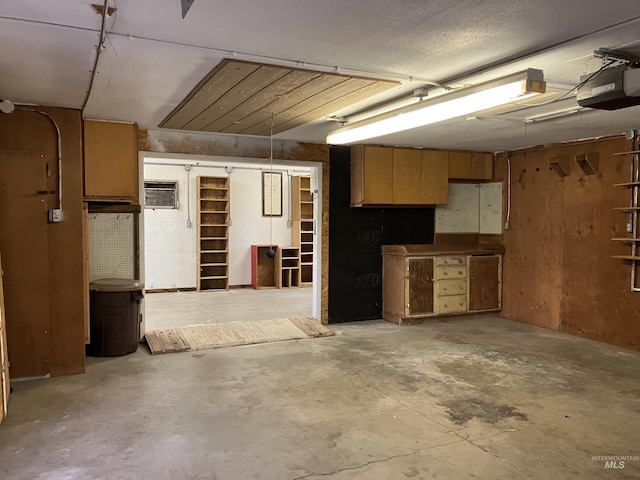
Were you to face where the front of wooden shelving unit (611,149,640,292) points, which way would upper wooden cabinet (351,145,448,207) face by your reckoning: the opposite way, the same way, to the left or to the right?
to the left

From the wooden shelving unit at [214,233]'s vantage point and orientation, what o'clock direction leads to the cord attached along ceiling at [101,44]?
The cord attached along ceiling is roughly at 12 o'clock from the wooden shelving unit.

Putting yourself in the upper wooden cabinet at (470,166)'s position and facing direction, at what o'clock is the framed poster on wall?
The framed poster on wall is roughly at 4 o'clock from the upper wooden cabinet.

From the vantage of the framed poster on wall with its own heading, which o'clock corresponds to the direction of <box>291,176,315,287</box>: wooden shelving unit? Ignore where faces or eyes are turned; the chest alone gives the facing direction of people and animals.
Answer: The wooden shelving unit is roughly at 9 o'clock from the framed poster on wall.

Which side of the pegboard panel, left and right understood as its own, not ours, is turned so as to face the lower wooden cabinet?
left

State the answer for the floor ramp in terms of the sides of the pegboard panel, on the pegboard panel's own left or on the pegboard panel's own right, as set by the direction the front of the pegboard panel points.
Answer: on the pegboard panel's own left

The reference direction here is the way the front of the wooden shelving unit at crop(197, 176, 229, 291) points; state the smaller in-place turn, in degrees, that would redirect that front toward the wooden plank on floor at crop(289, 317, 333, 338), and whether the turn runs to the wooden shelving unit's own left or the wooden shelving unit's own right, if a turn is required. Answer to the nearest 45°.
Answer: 0° — it already faces it

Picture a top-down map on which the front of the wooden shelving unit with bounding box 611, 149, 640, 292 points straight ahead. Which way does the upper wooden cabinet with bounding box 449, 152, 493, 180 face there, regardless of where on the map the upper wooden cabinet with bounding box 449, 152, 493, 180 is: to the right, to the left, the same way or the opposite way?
to the left

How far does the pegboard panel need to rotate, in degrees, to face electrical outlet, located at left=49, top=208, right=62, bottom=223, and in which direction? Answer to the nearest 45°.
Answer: approximately 45° to its right

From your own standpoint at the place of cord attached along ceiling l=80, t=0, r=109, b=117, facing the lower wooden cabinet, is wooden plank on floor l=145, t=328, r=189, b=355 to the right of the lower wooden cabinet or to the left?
left
